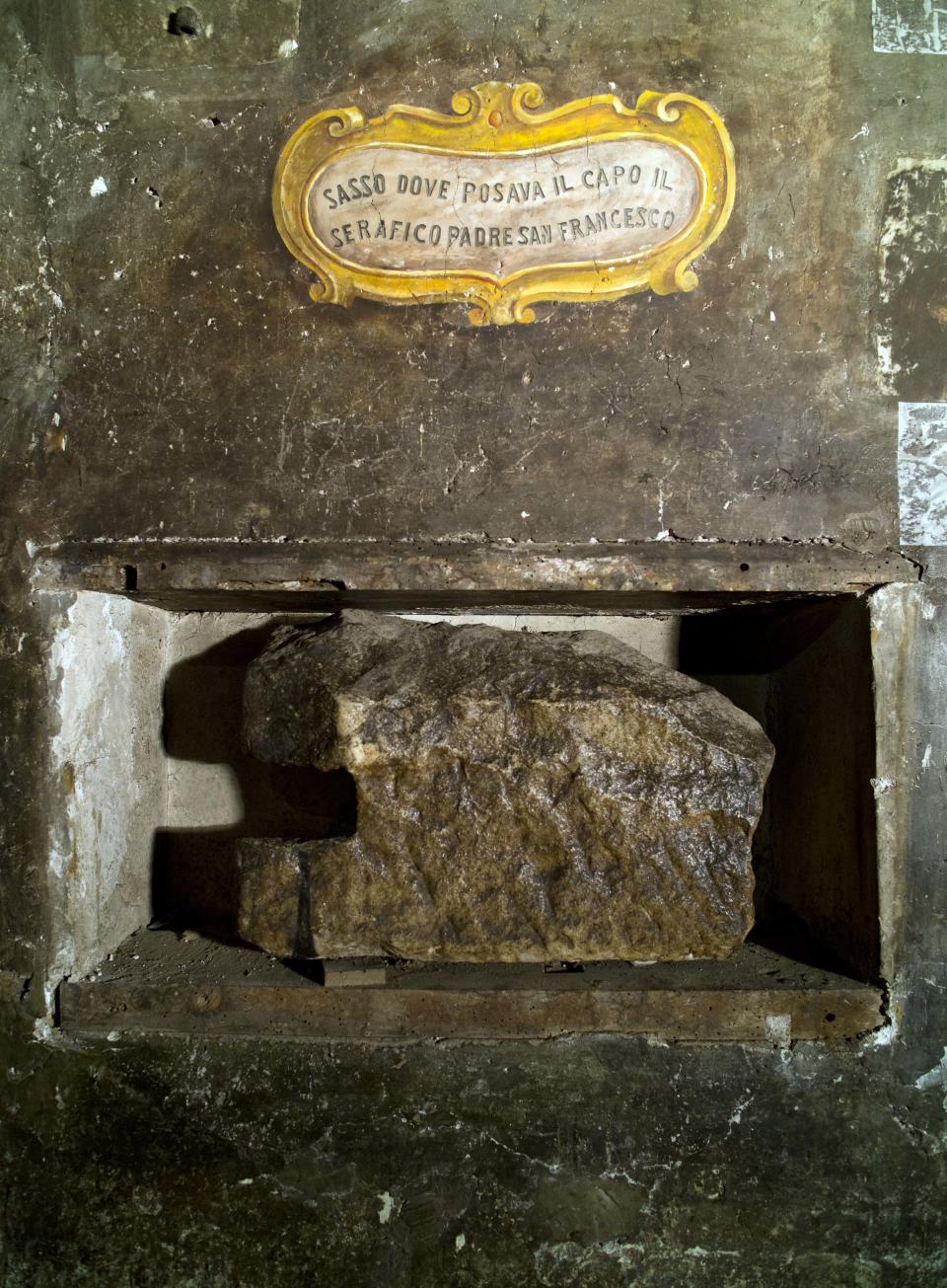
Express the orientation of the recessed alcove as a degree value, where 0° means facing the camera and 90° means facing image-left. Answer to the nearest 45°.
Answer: approximately 0°
